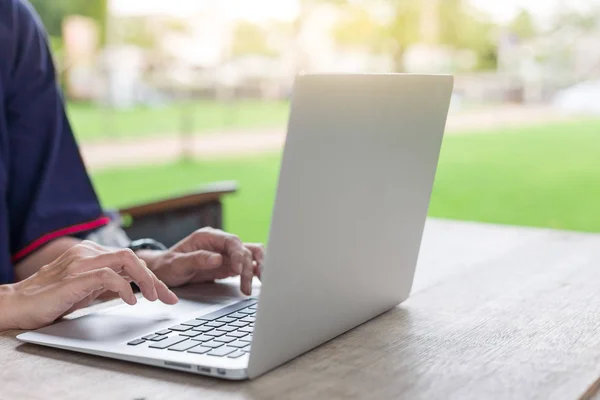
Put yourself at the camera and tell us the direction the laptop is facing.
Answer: facing away from the viewer and to the left of the viewer

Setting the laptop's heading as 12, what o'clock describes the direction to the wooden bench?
The wooden bench is roughly at 1 o'clock from the laptop.

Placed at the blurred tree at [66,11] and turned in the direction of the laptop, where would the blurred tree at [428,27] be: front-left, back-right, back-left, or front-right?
front-left

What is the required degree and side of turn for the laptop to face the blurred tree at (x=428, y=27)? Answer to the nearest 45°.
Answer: approximately 45° to its right

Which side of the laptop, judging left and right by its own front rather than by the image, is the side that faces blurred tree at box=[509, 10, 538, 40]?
right

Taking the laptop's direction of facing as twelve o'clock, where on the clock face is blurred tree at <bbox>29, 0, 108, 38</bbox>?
The blurred tree is roughly at 1 o'clock from the laptop.

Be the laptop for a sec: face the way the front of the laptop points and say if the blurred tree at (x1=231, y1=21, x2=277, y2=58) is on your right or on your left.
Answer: on your right

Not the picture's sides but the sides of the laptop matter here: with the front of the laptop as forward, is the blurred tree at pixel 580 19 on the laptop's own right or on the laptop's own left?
on the laptop's own right

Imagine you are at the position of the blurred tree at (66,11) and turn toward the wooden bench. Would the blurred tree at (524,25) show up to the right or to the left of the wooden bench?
left
